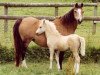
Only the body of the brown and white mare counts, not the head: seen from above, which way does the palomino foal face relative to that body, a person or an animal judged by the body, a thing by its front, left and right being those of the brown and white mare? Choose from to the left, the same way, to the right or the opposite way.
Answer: the opposite way

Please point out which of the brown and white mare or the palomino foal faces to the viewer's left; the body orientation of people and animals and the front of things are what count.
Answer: the palomino foal

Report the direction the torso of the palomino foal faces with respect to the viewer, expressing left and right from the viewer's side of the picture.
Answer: facing to the left of the viewer

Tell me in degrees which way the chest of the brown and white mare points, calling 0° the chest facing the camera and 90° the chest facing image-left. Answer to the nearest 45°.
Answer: approximately 270°

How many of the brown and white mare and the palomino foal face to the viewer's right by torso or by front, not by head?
1
